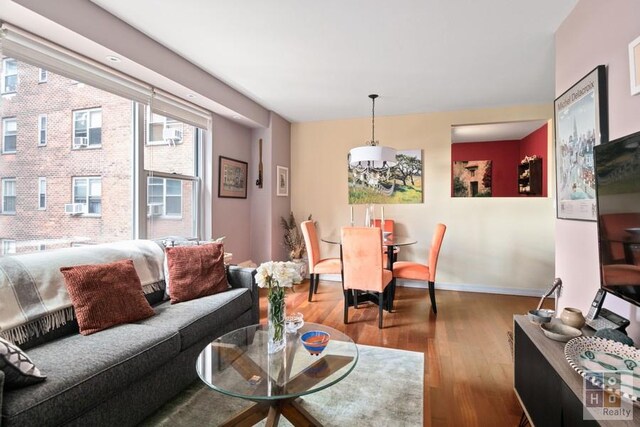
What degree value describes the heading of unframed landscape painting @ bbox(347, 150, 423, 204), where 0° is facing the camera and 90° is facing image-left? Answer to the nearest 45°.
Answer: approximately 0°

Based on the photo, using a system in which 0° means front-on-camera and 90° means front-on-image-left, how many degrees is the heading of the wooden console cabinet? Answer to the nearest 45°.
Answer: approximately 45°

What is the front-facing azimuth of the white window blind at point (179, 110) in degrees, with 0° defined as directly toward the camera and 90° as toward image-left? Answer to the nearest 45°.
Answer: approximately 315°

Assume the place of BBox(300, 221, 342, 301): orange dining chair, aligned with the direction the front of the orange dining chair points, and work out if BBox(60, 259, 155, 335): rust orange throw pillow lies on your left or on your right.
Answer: on your right

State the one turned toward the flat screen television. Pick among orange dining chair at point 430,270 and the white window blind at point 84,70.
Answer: the white window blind

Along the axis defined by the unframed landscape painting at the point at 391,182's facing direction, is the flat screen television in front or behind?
in front

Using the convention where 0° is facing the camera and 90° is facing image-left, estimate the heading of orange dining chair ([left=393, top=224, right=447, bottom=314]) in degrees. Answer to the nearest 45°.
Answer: approximately 90°

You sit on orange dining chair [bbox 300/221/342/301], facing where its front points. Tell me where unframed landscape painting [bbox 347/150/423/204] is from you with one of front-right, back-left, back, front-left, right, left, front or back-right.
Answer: front-left

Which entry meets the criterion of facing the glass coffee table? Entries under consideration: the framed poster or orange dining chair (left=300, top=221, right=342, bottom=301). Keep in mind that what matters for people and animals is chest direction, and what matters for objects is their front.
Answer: the framed poster

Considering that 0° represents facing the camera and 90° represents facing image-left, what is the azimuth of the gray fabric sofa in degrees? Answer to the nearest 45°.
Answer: approximately 315°

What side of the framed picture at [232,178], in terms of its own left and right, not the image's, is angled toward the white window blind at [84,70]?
right

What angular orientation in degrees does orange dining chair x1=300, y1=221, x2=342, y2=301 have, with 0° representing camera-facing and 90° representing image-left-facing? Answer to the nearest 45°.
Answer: approximately 270°
